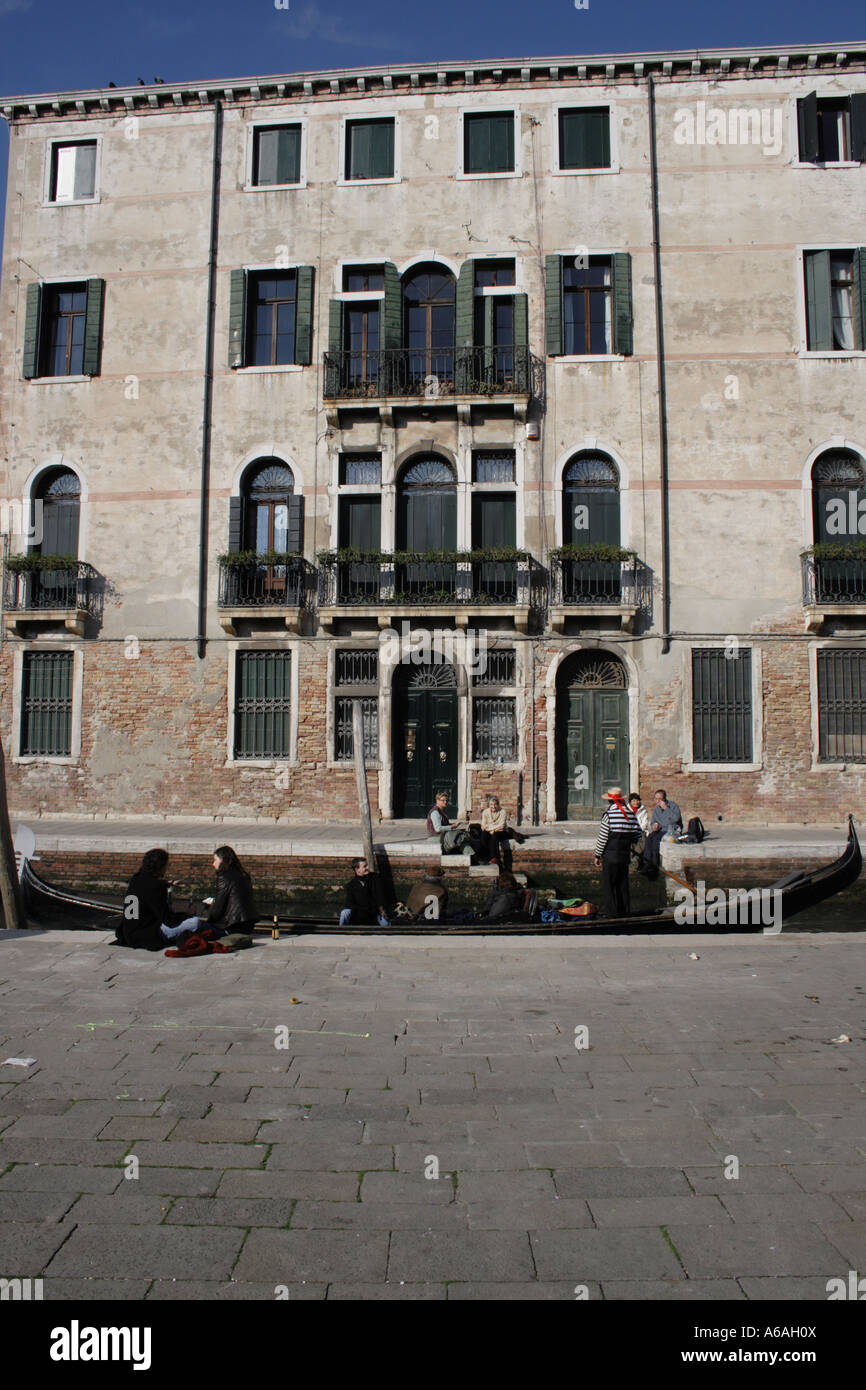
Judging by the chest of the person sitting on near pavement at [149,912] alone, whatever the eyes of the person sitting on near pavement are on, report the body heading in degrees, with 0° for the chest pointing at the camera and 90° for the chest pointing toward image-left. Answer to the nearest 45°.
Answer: approximately 225°

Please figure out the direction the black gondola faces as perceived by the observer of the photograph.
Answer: facing to the left of the viewer

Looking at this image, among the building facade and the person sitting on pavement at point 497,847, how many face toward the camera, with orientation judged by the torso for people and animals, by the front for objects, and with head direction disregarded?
2

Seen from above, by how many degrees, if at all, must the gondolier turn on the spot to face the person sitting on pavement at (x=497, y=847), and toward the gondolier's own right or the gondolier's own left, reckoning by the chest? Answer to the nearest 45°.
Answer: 0° — they already face them

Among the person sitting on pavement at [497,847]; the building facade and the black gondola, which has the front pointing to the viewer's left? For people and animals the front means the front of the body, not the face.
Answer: the black gondola

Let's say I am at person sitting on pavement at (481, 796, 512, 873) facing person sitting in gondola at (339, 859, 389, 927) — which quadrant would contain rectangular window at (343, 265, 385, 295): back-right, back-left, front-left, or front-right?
back-right
